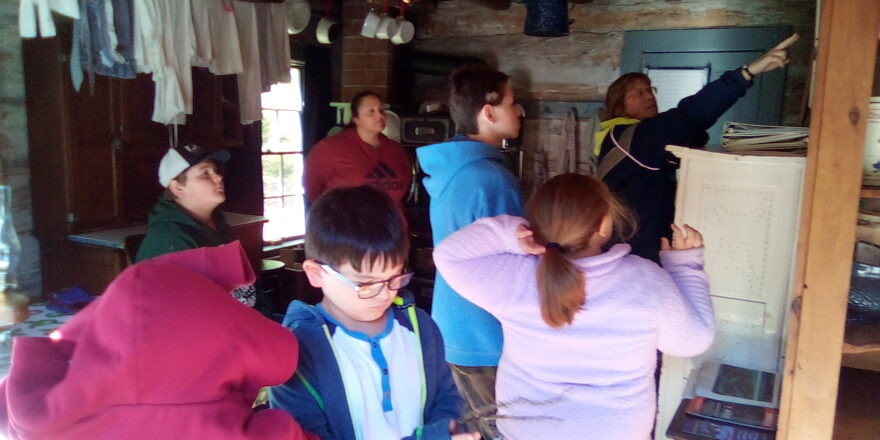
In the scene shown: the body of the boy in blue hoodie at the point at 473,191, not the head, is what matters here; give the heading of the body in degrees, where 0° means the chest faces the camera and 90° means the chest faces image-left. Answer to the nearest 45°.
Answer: approximately 225°

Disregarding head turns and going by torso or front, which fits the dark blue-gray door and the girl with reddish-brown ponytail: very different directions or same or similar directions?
very different directions

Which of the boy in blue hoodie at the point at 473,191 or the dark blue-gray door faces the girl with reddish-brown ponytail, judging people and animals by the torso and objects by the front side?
the dark blue-gray door

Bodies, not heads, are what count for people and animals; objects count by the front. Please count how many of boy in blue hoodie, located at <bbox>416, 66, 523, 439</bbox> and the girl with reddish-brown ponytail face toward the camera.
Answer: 0

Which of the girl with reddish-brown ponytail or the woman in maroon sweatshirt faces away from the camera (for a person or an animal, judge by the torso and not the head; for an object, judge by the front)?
the girl with reddish-brown ponytail

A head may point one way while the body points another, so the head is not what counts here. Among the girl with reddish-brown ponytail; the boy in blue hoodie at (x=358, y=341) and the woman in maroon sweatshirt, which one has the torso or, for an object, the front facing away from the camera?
the girl with reddish-brown ponytail

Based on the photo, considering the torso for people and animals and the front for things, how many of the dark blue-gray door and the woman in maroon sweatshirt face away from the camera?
0

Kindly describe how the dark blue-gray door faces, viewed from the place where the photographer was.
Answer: facing the viewer

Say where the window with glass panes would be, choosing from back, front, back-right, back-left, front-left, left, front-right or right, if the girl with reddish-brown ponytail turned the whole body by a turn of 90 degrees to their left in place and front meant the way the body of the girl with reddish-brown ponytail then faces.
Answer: front-right

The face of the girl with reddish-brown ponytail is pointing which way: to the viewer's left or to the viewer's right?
to the viewer's right

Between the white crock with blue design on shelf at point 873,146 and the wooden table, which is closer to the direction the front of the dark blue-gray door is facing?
the white crock with blue design on shelf

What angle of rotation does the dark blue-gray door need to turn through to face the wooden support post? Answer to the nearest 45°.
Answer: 0° — it already faces it

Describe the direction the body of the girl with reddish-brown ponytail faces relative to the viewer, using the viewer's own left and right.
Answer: facing away from the viewer
